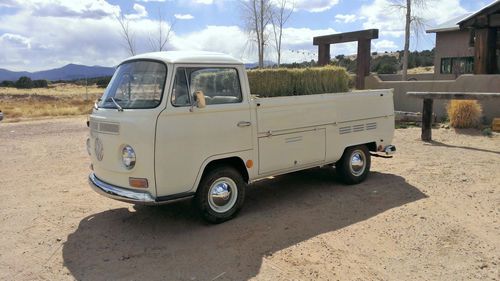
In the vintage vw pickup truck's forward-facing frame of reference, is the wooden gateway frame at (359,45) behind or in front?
behind

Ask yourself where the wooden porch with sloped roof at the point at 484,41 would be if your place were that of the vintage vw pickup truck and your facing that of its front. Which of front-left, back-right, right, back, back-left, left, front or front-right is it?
back

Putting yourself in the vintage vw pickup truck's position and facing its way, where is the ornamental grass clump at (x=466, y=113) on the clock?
The ornamental grass clump is roughly at 6 o'clock from the vintage vw pickup truck.

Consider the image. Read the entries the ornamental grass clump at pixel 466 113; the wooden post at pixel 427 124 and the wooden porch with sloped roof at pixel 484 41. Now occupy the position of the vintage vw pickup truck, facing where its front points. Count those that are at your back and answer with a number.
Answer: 3

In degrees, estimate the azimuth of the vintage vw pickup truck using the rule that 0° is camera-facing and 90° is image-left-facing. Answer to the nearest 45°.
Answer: approximately 45°

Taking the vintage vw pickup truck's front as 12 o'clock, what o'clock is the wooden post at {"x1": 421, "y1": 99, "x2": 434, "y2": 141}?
The wooden post is roughly at 6 o'clock from the vintage vw pickup truck.
